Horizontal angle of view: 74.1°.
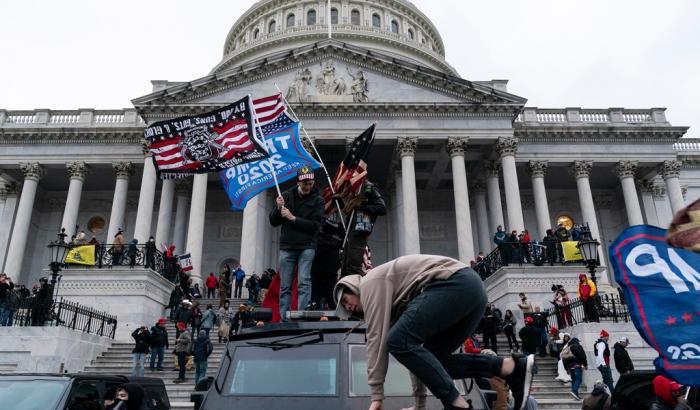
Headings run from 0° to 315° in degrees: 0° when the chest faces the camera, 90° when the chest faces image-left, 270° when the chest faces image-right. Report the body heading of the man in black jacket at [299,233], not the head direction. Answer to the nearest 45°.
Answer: approximately 0°

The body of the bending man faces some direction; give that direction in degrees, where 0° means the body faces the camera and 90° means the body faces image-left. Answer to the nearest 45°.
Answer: approximately 90°

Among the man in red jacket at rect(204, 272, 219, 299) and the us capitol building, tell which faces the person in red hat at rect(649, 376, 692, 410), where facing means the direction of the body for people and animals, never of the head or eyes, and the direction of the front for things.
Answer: the us capitol building

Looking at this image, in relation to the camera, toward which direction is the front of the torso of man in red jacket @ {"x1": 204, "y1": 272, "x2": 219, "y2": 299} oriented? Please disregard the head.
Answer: away from the camera

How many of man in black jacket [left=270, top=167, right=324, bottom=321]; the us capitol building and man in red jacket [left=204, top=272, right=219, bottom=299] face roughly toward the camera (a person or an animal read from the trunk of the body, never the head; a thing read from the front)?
2

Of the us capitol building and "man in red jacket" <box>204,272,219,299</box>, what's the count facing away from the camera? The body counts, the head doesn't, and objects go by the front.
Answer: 1

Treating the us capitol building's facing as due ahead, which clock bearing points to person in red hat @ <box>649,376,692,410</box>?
The person in red hat is roughly at 12 o'clock from the us capitol building.

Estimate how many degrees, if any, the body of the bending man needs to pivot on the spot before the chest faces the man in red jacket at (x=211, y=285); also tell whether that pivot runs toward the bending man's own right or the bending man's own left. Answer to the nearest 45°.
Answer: approximately 45° to the bending man's own right

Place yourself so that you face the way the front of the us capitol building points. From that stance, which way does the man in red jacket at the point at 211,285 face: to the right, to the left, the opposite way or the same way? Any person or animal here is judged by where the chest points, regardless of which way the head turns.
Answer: the opposite way

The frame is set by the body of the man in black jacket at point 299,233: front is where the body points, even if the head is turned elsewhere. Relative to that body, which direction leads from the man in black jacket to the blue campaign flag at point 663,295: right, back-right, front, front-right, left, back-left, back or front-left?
front-left

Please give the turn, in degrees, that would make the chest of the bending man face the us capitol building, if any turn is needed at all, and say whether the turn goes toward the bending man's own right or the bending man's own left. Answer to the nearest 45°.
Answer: approximately 90° to the bending man's own right

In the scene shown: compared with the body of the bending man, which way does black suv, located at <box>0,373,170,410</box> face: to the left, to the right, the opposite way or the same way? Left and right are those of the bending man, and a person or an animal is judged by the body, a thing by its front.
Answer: to the left

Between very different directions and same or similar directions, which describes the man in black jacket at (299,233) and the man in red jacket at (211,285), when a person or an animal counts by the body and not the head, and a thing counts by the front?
very different directions

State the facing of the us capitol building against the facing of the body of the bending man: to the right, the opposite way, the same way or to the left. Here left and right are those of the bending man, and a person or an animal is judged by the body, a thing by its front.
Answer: to the left
